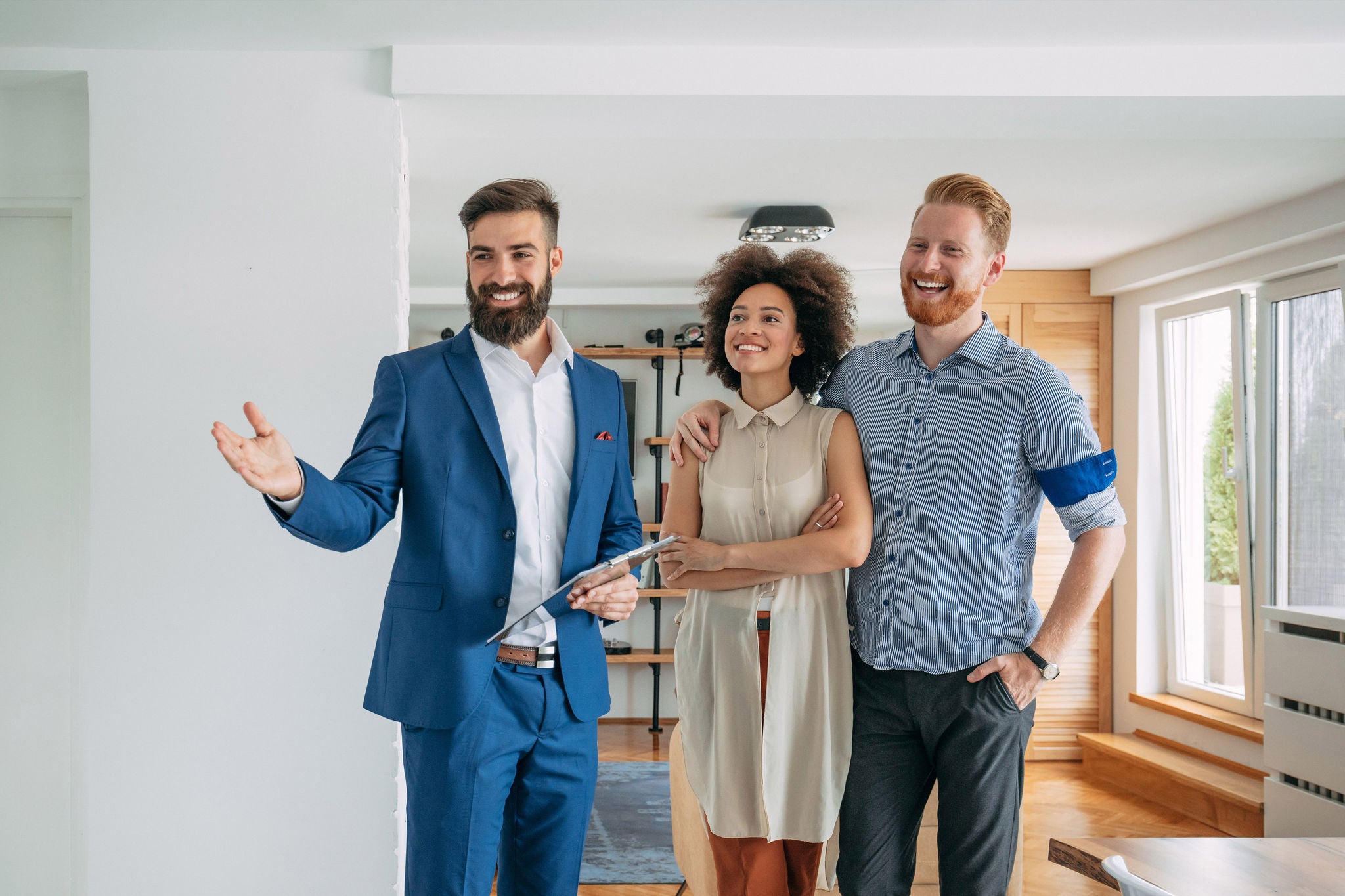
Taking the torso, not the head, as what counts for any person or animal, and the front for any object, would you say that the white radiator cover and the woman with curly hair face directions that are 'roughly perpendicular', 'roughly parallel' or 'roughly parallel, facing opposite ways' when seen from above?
roughly perpendicular

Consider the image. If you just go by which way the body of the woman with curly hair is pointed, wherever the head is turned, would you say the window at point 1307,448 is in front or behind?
behind

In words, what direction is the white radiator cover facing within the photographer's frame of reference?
facing the viewer and to the left of the viewer

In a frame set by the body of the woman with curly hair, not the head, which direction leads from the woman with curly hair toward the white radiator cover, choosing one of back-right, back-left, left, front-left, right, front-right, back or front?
back-left

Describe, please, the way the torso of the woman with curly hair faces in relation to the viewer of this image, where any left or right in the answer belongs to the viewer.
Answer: facing the viewer

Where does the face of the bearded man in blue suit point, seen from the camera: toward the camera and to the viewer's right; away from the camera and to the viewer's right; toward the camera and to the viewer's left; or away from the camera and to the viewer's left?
toward the camera and to the viewer's left

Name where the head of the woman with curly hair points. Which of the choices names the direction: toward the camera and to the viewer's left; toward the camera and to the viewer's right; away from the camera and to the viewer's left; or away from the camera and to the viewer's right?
toward the camera and to the viewer's left

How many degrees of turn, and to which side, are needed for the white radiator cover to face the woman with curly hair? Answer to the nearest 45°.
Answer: approximately 45° to its left

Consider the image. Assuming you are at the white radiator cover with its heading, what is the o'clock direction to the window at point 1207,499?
The window is roughly at 4 o'clock from the white radiator cover.

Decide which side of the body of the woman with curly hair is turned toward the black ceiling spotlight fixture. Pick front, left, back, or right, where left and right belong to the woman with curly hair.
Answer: back

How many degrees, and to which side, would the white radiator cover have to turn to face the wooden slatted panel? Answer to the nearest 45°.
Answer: approximately 90° to its right
